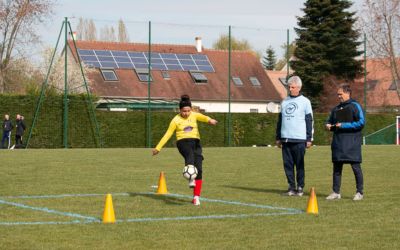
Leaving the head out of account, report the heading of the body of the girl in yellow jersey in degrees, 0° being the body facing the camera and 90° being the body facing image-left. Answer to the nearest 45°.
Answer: approximately 0°

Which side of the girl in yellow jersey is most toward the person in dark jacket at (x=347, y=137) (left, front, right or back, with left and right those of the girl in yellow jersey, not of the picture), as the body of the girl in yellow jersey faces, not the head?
left

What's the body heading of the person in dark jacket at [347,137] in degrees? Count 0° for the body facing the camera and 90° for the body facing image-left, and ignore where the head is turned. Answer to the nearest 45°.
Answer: approximately 45°

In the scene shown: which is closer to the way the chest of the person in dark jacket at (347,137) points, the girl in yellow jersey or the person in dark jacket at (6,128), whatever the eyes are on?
the girl in yellow jersey

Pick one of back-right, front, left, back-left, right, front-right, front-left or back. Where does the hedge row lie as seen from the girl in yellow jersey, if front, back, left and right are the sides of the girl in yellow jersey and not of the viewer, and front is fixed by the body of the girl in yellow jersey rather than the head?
back

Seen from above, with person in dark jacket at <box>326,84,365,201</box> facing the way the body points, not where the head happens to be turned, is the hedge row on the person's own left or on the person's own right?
on the person's own right

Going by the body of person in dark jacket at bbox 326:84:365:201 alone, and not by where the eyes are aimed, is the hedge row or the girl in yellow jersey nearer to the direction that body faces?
the girl in yellow jersey

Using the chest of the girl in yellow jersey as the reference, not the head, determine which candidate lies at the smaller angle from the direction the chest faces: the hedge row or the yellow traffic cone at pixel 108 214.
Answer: the yellow traffic cone

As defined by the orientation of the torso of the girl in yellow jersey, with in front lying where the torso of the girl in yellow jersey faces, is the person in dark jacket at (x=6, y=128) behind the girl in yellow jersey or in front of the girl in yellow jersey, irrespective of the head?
behind
